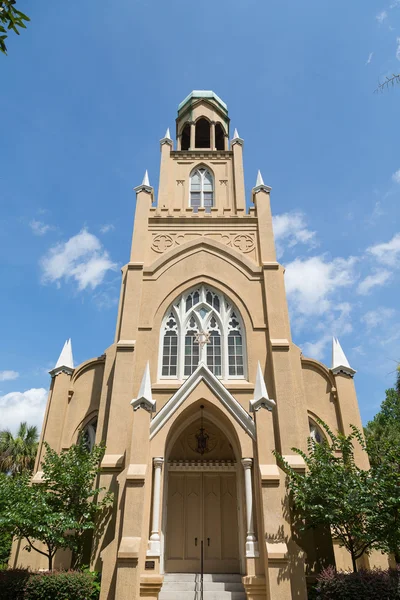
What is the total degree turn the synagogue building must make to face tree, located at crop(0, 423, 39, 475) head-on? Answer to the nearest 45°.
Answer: approximately 135° to its right

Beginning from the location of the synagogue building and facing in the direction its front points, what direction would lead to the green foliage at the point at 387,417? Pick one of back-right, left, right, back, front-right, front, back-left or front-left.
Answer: back-left

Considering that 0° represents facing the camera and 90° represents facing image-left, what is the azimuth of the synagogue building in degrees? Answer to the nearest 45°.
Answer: approximately 0°

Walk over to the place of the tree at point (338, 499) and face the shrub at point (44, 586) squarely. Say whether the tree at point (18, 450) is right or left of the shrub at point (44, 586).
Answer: right
